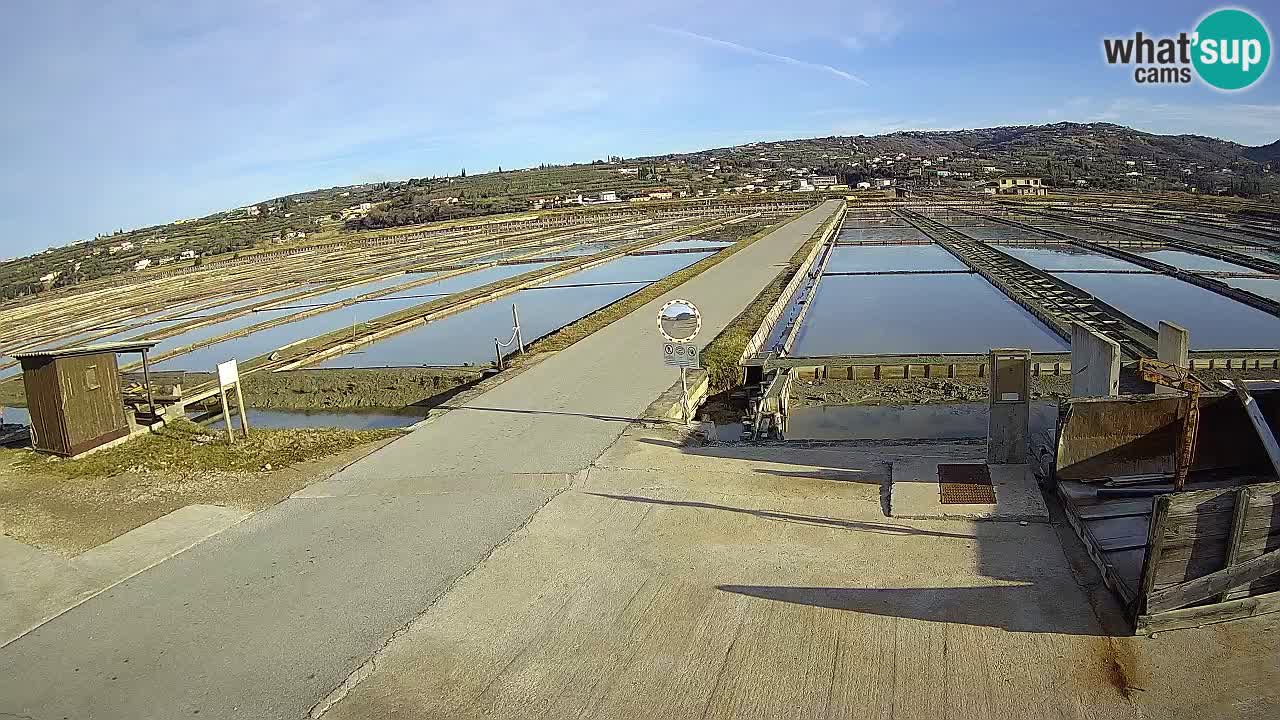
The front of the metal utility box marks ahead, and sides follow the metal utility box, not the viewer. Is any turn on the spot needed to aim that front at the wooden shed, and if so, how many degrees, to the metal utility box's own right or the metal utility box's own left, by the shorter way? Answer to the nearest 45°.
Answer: approximately 90° to the metal utility box's own right

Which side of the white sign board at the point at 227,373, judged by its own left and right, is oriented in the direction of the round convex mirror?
left

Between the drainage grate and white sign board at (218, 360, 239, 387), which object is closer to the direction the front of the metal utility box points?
the drainage grate

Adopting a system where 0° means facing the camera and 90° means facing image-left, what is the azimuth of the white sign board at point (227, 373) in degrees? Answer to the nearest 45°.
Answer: approximately 0°

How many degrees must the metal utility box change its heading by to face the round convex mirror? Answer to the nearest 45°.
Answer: approximately 135° to its right

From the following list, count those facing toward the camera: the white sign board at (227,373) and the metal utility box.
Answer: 2

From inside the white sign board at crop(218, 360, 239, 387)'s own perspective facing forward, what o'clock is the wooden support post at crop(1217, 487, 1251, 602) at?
The wooden support post is roughly at 11 o'clock from the white sign board.

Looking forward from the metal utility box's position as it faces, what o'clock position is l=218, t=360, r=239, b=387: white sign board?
The white sign board is roughly at 3 o'clock from the metal utility box.

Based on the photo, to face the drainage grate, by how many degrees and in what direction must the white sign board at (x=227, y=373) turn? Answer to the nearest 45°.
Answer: approximately 45° to its left

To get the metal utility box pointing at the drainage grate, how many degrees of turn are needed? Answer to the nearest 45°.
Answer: approximately 45° to its right

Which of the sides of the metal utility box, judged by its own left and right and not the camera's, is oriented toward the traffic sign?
right
